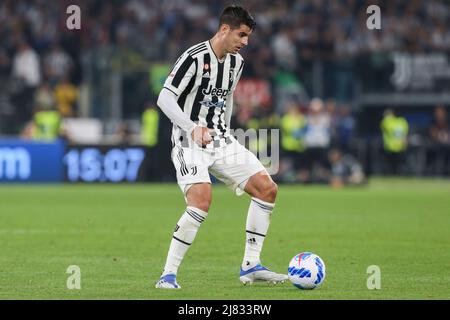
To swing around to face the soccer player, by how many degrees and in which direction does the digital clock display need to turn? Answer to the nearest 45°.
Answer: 0° — it already faces them

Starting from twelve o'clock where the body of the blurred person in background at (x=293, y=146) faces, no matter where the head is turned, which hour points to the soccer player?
The soccer player is roughly at 12 o'clock from the blurred person in background.

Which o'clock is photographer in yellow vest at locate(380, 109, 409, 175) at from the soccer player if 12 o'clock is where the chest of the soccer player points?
The photographer in yellow vest is roughly at 8 o'clock from the soccer player.

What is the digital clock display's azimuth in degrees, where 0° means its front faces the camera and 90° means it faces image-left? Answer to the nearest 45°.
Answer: approximately 0°

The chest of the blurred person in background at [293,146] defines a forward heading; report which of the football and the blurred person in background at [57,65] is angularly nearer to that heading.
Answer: the football

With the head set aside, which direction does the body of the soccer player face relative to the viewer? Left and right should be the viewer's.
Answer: facing the viewer and to the right of the viewer

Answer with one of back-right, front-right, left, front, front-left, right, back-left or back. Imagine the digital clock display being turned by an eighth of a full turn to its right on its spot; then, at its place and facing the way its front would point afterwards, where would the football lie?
front-left
